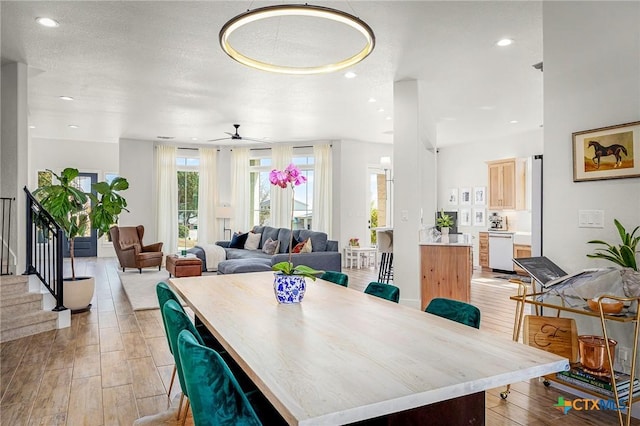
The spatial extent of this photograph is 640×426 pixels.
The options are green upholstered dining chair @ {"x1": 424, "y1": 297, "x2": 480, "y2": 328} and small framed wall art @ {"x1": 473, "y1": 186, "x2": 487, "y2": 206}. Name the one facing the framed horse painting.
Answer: the small framed wall art

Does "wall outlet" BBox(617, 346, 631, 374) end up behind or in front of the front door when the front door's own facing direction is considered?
in front

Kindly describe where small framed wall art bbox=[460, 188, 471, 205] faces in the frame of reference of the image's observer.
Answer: facing the viewer

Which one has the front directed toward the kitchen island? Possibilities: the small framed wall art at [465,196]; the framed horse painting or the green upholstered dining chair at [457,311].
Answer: the small framed wall art

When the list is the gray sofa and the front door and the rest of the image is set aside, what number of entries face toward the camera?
2

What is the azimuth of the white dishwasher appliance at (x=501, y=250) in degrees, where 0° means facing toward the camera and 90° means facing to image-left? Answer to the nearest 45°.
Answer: approximately 45°

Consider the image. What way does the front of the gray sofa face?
toward the camera

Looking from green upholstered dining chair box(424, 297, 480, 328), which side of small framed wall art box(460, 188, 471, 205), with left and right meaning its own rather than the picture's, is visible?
front

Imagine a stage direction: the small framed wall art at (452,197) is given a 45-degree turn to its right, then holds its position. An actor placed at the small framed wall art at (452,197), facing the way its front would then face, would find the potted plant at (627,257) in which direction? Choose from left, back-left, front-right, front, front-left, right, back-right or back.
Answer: front-left

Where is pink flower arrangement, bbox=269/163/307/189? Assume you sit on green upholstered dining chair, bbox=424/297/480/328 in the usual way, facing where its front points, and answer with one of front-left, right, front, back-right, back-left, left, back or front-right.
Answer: front-right

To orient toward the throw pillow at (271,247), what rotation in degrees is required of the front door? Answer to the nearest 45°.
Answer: approximately 45° to its left

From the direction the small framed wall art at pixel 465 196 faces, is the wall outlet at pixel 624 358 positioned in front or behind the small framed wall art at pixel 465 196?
in front

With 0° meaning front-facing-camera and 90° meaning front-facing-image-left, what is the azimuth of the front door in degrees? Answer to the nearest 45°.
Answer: approximately 0°

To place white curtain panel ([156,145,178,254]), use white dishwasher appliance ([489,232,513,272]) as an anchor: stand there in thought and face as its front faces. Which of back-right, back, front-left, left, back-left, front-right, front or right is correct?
front-right

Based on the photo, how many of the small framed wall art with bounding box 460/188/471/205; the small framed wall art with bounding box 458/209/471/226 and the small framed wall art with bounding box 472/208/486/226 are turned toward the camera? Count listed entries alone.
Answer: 3

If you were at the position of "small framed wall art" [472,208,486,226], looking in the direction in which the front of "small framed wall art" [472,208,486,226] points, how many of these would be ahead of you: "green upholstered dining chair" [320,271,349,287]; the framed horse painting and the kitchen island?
3

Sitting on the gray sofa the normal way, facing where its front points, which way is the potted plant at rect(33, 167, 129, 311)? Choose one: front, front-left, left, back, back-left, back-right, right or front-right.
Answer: front-right
